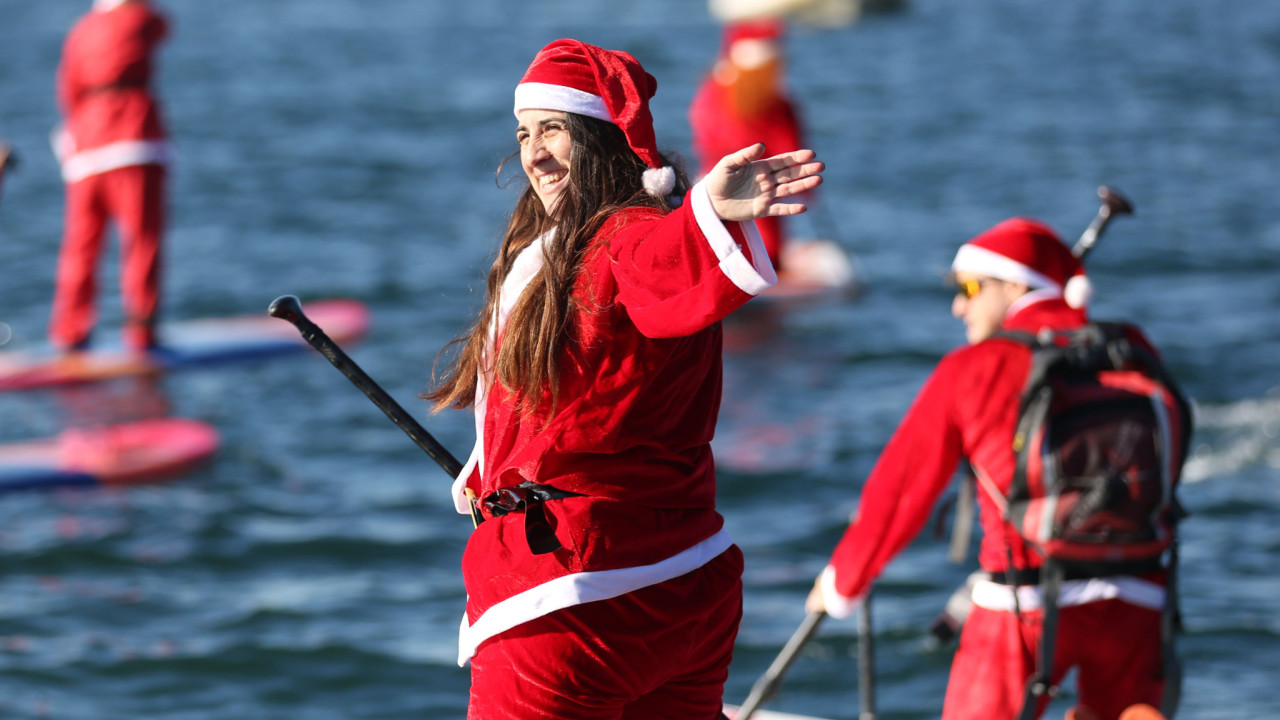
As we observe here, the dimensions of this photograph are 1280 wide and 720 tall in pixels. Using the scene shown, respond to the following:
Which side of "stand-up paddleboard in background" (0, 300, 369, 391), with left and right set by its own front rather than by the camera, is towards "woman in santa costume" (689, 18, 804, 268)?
front

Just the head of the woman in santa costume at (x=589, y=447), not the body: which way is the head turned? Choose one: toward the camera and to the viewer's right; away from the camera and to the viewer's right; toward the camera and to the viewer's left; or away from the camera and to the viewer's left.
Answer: toward the camera and to the viewer's left

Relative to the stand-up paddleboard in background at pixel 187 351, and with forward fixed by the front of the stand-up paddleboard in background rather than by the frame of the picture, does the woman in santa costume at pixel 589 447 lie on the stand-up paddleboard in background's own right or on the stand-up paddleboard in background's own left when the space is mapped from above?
on the stand-up paddleboard in background's own right

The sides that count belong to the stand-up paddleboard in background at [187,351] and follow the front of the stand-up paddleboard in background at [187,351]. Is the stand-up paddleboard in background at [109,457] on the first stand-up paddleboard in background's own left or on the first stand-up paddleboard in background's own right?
on the first stand-up paddleboard in background's own right

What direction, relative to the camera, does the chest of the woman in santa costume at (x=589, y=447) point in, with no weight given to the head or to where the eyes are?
to the viewer's left

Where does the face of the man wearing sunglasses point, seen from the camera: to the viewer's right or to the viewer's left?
to the viewer's left

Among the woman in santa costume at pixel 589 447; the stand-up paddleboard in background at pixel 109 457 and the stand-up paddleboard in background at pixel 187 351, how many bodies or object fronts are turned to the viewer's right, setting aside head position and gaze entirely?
2

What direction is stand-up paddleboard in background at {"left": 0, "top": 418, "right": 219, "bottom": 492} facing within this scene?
to the viewer's right

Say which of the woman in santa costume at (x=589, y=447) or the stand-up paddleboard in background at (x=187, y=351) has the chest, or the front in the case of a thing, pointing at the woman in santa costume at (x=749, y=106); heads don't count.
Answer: the stand-up paddleboard in background

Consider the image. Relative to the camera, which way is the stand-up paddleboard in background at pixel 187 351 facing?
to the viewer's right

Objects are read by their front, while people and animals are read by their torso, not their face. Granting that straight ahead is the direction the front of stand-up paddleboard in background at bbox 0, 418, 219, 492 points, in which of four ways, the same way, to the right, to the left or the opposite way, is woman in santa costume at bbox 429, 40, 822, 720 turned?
the opposite way
